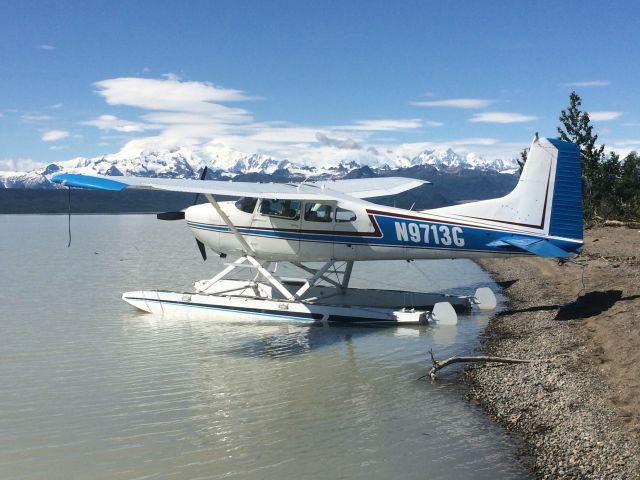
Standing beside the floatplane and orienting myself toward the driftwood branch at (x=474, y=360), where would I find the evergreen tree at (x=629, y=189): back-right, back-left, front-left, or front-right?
back-left

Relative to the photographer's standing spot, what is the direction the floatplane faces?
facing away from the viewer and to the left of the viewer

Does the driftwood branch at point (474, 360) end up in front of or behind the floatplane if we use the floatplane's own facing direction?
behind

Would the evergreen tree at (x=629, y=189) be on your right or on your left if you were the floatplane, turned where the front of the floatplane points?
on your right
